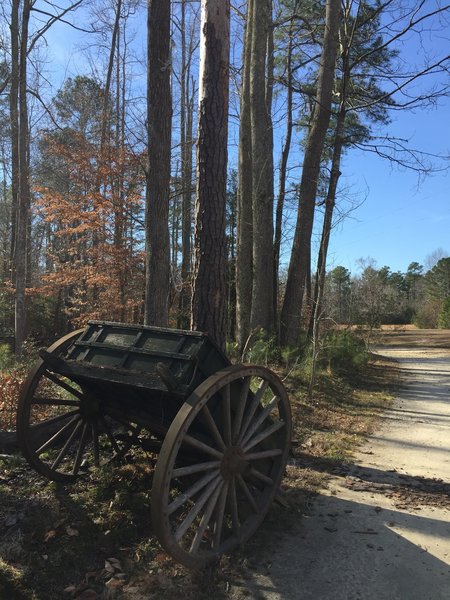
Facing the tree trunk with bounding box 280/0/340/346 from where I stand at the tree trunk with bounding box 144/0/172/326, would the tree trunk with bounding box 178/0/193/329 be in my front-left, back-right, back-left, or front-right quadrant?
front-left

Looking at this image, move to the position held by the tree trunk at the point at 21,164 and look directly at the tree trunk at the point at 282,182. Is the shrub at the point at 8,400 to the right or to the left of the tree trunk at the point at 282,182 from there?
right
